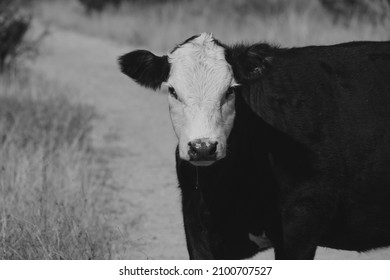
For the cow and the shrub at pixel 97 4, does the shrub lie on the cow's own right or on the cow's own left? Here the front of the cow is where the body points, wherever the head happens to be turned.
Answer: on the cow's own right

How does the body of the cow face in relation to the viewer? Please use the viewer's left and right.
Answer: facing the viewer and to the left of the viewer

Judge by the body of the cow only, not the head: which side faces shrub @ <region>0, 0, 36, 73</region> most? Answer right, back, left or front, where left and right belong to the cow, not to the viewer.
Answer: right
